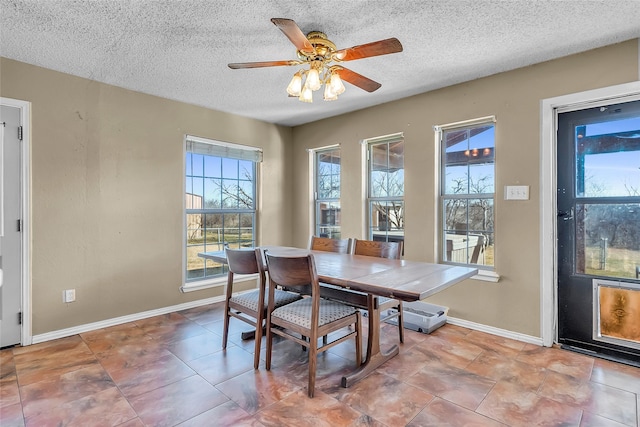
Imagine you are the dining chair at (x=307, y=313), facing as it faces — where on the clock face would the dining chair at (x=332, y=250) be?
the dining chair at (x=332, y=250) is roughly at 11 o'clock from the dining chair at (x=307, y=313).

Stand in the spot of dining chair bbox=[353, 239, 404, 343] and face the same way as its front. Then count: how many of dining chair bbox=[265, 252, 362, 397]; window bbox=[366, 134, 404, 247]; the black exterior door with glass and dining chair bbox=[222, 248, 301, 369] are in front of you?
2

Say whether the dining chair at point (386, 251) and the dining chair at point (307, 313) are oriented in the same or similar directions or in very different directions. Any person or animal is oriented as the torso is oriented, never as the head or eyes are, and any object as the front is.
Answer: very different directions

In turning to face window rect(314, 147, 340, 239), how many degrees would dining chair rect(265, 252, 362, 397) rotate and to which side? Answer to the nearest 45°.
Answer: approximately 45° to its left

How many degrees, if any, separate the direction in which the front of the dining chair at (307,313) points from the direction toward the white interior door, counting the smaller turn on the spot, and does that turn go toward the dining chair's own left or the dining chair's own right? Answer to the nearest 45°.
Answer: approximately 135° to the dining chair's own left

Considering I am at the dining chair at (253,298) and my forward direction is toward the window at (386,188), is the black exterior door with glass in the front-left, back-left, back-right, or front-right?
front-right

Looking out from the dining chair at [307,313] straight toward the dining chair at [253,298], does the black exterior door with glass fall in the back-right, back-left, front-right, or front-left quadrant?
back-right

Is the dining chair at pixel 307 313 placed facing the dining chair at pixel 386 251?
yes

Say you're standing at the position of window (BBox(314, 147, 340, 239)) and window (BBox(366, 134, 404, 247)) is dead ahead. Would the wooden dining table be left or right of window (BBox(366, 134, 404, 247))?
right

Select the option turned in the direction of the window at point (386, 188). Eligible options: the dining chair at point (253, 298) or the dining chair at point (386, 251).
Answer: the dining chair at point (253, 298)

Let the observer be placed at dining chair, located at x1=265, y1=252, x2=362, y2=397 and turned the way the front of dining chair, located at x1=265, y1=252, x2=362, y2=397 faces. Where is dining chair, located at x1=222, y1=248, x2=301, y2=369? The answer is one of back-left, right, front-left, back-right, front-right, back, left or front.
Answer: left

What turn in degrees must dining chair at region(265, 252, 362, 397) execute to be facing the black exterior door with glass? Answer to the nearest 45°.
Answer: approximately 45° to its right

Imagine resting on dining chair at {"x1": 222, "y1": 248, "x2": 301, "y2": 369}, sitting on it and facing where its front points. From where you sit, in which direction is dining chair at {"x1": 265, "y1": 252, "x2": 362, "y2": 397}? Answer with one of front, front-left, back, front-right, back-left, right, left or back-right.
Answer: right
